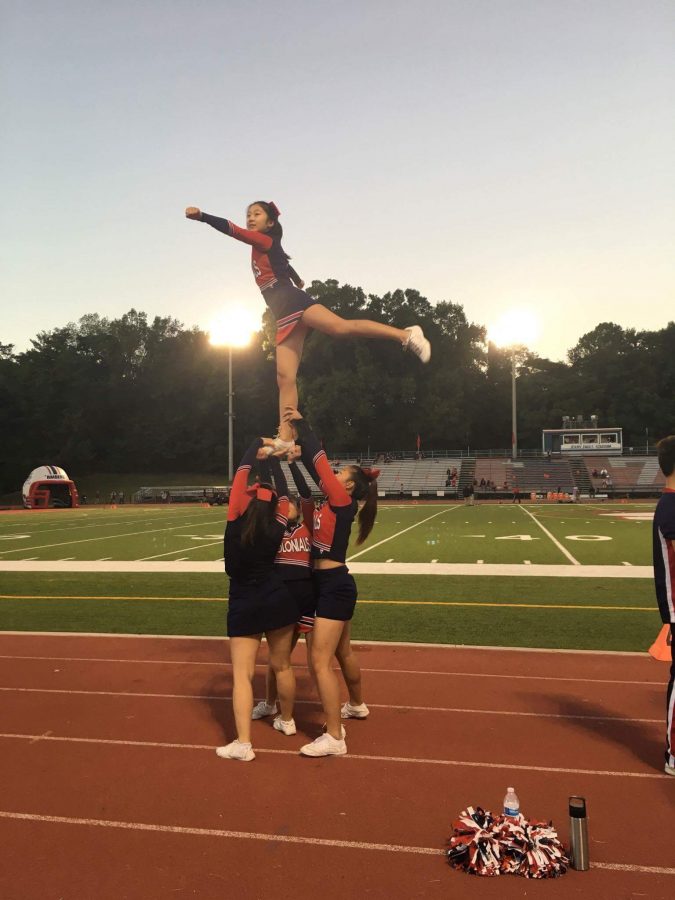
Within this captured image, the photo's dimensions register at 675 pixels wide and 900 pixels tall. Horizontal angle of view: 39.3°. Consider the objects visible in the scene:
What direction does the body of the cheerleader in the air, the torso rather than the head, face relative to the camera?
to the viewer's left

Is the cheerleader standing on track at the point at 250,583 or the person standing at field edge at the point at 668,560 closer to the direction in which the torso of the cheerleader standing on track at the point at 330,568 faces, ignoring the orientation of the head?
the cheerleader standing on track

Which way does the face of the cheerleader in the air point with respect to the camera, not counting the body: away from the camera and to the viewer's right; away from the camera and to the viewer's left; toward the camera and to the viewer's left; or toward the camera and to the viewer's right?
toward the camera and to the viewer's left

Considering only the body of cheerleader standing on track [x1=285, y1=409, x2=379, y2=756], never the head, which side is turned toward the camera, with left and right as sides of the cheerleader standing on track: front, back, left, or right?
left

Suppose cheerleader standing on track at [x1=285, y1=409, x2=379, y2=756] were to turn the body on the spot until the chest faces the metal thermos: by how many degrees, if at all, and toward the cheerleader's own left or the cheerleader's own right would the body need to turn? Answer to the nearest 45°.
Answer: approximately 135° to the cheerleader's own left
